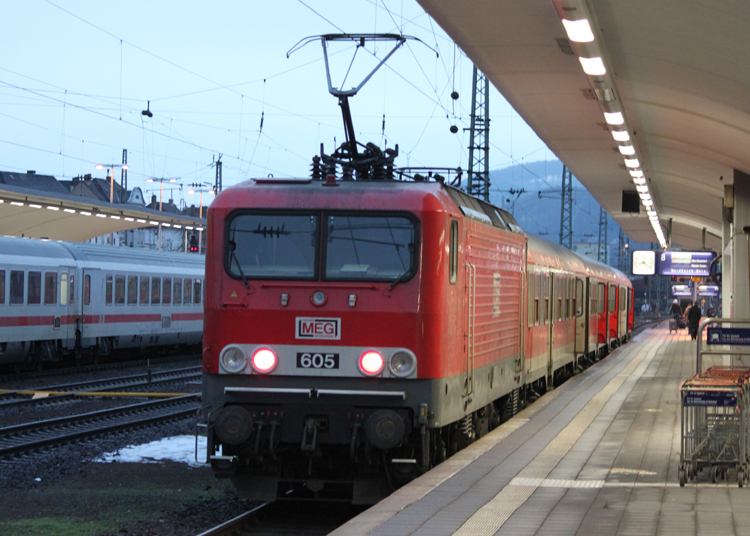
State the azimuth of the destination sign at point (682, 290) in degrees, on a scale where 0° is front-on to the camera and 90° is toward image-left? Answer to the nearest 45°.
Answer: approximately 0°

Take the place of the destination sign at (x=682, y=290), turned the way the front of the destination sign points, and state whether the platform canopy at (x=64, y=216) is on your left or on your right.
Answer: on your right

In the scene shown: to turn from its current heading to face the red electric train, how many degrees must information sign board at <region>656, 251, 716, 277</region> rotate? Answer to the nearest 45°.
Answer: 0° — it already faces it

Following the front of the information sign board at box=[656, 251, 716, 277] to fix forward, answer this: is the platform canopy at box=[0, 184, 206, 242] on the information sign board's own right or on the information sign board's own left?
on the information sign board's own right

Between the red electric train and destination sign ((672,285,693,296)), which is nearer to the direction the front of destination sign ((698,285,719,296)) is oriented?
the red electric train

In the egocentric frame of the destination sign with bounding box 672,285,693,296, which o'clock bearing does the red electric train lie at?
The red electric train is roughly at 12 o'clock from the destination sign.
